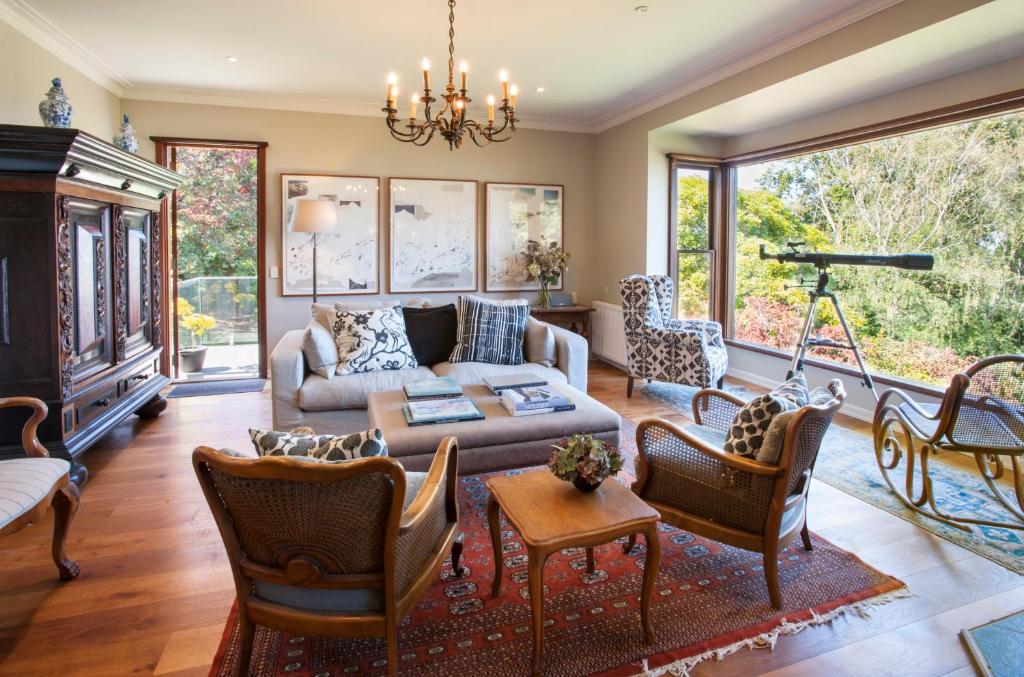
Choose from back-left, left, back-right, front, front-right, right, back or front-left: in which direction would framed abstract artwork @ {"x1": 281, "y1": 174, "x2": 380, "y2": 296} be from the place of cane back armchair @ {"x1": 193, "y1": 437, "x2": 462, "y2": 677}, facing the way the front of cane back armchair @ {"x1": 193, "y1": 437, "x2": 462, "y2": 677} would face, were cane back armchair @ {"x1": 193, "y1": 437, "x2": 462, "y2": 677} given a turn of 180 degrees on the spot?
back-right

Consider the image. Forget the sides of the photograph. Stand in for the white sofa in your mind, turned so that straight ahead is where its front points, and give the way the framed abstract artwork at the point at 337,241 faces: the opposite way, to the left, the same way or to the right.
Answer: the same way

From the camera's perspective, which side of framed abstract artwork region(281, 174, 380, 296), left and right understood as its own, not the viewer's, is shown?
front

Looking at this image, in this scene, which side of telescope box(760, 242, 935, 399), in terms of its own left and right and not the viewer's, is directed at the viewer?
right

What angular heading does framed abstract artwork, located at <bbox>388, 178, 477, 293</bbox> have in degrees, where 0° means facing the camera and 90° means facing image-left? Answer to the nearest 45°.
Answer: approximately 0°

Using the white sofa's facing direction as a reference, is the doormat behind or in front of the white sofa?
behind

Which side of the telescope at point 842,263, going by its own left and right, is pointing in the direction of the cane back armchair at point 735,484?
right

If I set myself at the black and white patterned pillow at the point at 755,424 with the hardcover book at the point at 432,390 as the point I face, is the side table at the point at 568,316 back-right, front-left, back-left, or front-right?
front-right

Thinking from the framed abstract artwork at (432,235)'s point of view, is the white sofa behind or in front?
in front

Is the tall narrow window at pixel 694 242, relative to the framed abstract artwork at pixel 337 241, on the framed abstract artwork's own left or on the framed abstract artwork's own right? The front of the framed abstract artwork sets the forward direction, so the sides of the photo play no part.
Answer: on the framed abstract artwork's own left

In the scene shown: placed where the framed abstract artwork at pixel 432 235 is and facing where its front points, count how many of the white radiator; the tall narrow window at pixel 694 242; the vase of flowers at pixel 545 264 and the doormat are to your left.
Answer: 3
